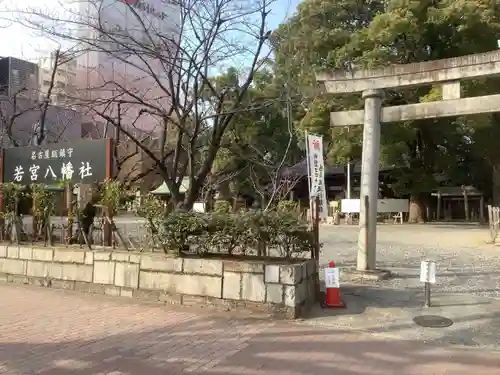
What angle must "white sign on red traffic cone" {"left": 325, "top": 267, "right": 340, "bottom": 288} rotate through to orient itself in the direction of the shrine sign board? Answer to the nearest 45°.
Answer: approximately 90° to its right

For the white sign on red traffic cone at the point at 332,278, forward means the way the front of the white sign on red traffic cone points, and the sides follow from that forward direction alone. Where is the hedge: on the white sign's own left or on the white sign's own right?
on the white sign's own right

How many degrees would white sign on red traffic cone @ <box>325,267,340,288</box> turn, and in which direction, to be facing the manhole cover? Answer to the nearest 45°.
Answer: approximately 90° to its left

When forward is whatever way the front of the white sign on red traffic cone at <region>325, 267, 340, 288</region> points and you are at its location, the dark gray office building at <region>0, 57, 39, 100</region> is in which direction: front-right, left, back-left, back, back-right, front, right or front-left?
back-right

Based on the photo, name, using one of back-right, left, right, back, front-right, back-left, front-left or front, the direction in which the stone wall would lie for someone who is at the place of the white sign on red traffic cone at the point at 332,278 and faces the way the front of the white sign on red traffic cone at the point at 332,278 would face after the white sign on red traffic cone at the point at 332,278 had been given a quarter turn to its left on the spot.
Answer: back

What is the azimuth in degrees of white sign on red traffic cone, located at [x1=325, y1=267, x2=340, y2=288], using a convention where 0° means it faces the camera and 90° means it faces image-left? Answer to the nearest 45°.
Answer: approximately 0°

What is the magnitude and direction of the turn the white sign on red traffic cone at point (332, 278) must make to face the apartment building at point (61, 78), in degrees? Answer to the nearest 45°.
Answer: approximately 135° to its right

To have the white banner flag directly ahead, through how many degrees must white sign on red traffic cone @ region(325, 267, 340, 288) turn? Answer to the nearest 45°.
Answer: approximately 180°
